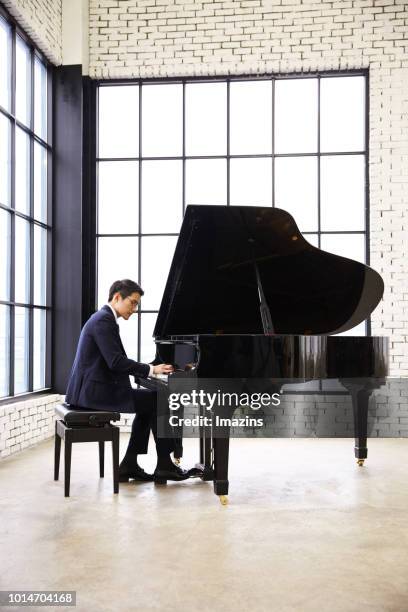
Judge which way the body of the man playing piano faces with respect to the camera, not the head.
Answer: to the viewer's right

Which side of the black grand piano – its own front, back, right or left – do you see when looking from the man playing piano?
front

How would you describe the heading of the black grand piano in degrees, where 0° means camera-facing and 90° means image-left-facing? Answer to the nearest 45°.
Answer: approximately 90°

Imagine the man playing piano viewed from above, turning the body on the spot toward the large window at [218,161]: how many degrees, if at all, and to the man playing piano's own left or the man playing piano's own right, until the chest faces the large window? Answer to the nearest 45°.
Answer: approximately 90° to the man playing piano's own left

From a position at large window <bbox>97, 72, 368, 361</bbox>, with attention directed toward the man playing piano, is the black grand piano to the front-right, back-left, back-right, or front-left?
front-left

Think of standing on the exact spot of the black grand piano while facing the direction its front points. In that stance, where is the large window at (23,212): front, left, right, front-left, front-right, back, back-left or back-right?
front-right

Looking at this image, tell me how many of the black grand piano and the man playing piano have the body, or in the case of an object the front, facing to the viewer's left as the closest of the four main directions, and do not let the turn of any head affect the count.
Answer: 1

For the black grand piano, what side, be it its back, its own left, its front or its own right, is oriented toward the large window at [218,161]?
right

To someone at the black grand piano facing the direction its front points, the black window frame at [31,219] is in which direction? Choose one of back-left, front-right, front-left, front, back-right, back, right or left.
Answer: front-right

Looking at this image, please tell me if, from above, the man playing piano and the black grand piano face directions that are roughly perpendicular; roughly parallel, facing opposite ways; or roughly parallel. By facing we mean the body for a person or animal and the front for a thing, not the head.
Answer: roughly parallel, facing opposite ways

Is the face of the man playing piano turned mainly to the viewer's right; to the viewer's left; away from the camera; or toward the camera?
to the viewer's right

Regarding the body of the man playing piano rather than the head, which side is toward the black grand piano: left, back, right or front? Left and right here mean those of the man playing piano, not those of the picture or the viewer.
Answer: front
